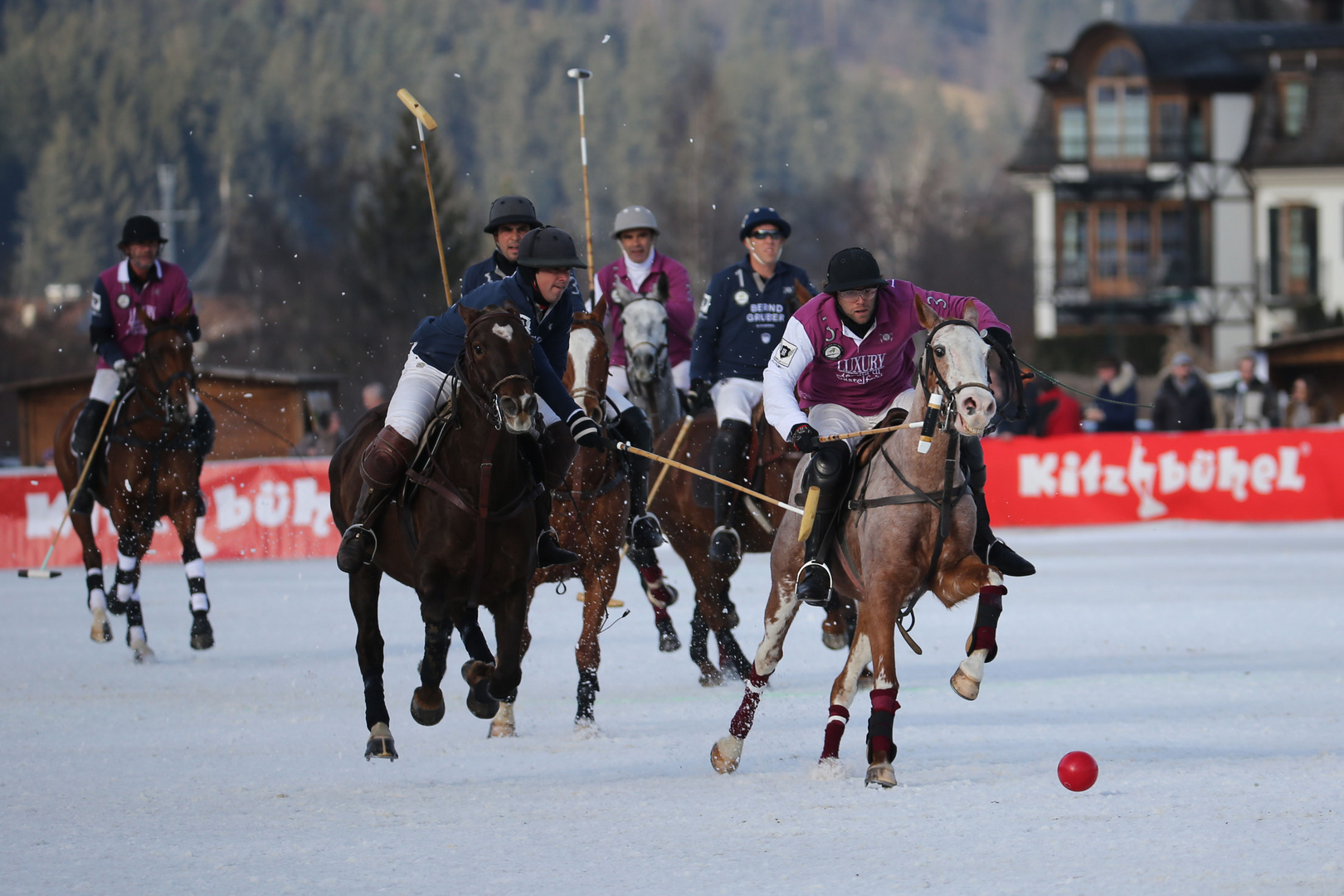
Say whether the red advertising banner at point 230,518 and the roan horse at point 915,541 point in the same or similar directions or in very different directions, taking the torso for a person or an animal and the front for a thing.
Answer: same or similar directions

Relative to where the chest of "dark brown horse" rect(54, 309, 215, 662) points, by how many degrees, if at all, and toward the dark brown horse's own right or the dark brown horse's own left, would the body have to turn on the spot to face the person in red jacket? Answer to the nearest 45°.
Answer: approximately 90° to the dark brown horse's own left

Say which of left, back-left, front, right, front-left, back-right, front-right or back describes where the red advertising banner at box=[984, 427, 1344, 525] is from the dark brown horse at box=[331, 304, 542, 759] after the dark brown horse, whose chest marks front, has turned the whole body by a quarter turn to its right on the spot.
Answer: back

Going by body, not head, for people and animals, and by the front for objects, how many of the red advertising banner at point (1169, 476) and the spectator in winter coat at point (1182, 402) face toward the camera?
2

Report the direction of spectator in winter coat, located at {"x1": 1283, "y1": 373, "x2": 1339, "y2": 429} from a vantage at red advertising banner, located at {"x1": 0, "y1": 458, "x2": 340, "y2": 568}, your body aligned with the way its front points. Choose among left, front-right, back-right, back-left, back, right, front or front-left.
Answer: left

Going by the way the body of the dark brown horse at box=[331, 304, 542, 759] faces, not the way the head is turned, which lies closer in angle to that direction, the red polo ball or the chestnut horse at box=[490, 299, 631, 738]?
the red polo ball

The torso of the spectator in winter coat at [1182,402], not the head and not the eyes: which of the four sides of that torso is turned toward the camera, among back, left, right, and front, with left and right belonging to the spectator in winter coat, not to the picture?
front

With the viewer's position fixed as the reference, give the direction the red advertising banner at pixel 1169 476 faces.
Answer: facing the viewer

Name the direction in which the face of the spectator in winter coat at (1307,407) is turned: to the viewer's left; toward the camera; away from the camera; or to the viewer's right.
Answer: toward the camera

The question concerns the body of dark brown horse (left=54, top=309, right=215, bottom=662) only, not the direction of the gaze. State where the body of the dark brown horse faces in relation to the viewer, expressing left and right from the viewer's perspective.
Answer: facing the viewer and to the right of the viewer

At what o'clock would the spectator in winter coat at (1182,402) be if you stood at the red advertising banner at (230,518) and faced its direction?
The spectator in winter coat is roughly at 9 o'clock from the red advertising banner.

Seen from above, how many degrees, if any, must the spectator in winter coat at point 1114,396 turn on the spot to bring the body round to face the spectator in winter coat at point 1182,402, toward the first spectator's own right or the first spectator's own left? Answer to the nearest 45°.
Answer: approximately 90° to the first spectator's own left

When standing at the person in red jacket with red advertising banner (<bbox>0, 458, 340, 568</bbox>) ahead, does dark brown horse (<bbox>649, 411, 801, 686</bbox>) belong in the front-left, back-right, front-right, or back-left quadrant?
front-left

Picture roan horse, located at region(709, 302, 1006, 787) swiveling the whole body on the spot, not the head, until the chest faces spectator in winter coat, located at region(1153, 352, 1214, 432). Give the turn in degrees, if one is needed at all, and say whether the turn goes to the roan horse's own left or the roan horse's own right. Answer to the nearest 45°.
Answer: approximately 135° to the roan horse's own left

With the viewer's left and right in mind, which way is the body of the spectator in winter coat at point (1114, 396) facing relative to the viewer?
facing the viewer and to the left of the viewer

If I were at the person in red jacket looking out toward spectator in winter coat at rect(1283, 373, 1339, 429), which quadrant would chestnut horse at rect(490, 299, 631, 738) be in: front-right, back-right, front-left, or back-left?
back-right
